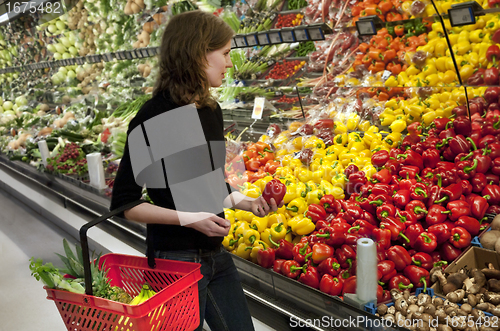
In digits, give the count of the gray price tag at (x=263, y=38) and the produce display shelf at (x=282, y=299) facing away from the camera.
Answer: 0

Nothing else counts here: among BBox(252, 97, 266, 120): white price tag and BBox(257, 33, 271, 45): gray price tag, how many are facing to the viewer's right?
0

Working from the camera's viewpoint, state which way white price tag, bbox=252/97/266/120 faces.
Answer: facing the viewer and to the left of the viewer

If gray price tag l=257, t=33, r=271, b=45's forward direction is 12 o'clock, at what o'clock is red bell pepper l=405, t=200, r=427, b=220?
The red bell pepper is roughly at 10 o'clock from the gray price tag.

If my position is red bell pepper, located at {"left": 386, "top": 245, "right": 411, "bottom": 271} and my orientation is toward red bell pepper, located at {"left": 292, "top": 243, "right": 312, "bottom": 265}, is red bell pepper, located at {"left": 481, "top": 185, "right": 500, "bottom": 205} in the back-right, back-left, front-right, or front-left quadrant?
back-right

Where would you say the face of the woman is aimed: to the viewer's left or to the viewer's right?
to the viewer's right

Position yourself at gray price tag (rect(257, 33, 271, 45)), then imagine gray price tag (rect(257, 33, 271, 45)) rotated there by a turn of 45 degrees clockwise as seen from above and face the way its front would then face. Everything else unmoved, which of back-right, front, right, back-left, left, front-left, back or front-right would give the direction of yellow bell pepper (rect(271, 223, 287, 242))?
left

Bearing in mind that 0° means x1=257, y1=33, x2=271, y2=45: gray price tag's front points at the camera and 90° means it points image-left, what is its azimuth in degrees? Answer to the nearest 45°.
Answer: approximately 45°

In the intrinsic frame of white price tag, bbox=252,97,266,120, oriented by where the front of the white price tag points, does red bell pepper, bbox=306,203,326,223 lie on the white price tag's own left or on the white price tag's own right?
on the white price tag's own left

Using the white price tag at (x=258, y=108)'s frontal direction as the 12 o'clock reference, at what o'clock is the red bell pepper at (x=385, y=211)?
The red bell pepper is roughly at 10 o'clock from the white price tag.
